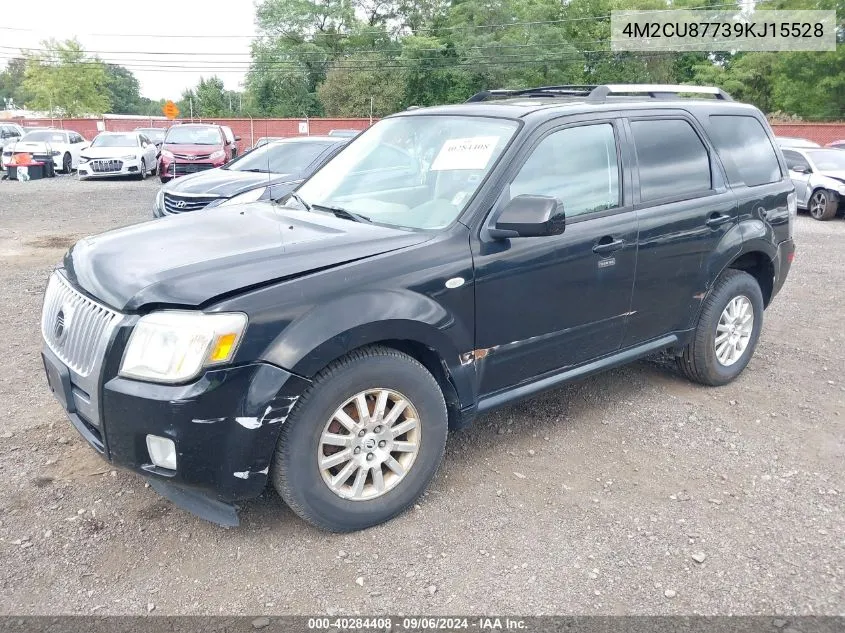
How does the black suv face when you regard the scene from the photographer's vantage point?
facing the viewer and to the left of the viewer

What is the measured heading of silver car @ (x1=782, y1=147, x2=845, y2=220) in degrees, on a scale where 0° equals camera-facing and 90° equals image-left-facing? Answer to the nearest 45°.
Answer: approximately 315°

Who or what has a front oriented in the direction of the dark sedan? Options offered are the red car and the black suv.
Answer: the red car

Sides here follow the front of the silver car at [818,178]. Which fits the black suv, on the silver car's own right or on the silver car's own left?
on the silver car's own right

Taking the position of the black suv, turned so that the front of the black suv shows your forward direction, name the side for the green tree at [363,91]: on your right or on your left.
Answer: on your right

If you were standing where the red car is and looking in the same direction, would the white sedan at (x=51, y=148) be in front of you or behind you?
behind

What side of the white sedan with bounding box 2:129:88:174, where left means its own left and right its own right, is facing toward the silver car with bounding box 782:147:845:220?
left

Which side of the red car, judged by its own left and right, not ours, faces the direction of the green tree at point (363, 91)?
back

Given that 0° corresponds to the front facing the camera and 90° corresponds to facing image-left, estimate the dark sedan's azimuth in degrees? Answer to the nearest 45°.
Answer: approximately 45°

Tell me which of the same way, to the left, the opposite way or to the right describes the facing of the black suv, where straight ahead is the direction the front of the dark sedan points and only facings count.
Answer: the same way

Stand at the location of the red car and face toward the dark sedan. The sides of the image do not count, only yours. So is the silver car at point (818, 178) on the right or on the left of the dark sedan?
left

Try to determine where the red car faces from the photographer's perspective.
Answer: facing the viewer
